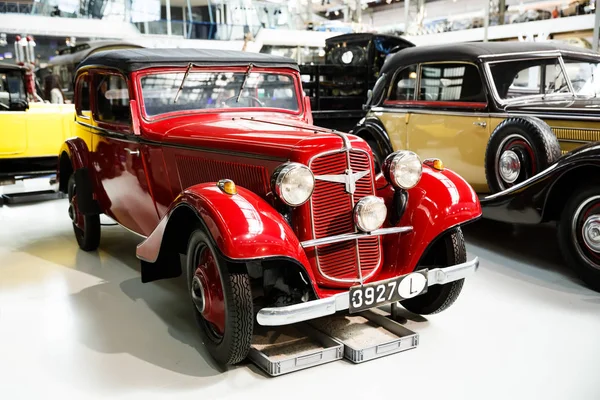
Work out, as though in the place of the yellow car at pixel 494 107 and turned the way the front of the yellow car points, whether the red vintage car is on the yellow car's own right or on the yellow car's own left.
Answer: on the yellow car's own right

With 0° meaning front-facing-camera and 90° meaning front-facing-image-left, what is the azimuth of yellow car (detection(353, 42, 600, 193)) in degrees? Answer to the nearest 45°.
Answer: approximately 315°

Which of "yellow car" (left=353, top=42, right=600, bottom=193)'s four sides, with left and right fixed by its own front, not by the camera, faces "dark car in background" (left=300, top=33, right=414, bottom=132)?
back

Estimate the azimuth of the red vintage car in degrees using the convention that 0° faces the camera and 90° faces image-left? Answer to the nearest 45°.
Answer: approximately 315°

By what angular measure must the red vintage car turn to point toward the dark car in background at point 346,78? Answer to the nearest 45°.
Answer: approximately 135° to its left

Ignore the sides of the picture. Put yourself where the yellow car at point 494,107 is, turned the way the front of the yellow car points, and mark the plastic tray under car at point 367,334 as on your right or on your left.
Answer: on your right
